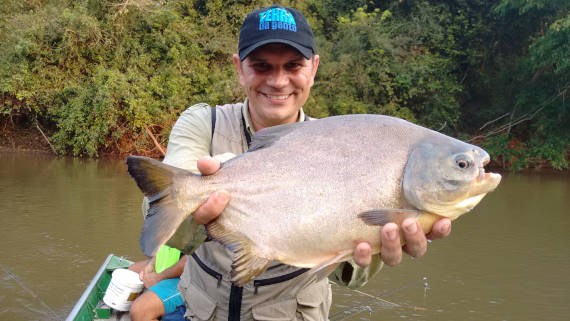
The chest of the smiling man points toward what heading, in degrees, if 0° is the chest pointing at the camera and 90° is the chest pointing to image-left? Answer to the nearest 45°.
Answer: approximately 0°
